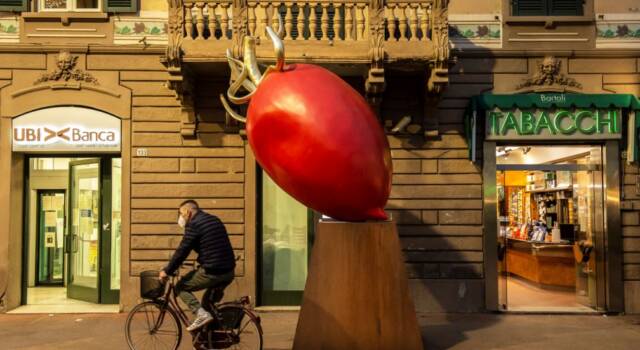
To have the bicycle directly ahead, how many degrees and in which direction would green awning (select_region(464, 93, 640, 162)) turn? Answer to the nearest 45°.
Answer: approximately 45° to its right

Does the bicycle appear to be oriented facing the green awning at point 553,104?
no

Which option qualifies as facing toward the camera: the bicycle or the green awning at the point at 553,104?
the green awning

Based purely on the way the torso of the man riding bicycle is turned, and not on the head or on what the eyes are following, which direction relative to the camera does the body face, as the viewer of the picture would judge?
to the viewer's left

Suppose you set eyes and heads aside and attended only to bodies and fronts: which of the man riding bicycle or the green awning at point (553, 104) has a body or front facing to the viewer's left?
the man riding bicycle

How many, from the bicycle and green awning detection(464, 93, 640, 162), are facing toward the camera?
1

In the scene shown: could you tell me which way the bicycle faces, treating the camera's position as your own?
facing to the left of the viewer

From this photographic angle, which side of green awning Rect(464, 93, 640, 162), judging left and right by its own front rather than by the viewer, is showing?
front
